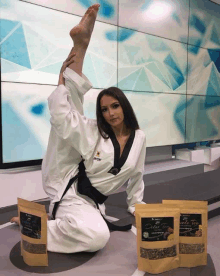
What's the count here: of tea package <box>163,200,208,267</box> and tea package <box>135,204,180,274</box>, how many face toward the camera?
2

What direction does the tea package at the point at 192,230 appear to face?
toward the camera

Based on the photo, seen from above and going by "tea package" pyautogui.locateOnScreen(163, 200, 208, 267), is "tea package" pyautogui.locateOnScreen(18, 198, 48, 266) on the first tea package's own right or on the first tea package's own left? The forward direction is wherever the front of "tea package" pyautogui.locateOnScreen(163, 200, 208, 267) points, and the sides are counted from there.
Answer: on the first tea package's own right

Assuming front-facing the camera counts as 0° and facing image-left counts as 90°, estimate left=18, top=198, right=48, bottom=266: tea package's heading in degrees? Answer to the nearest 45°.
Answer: approximately 45°
